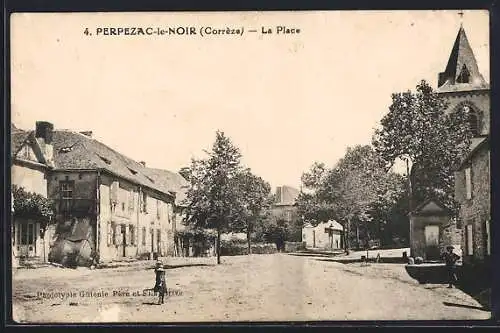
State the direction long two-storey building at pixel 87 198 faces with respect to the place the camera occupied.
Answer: facing the viewer and to the right of the viewer

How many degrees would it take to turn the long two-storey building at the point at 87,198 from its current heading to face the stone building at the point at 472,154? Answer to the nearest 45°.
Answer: approximately 45° to its left

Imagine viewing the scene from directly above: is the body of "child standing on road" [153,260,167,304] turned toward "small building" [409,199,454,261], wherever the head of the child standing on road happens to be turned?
no

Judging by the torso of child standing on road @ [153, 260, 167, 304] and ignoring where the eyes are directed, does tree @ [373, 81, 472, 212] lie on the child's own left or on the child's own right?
on the child's own left

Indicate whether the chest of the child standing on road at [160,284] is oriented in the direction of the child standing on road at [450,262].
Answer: no

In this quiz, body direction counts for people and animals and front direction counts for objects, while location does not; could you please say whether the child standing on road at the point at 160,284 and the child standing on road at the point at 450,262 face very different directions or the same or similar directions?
same or similar directions

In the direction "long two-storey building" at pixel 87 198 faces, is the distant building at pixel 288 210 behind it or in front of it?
in front

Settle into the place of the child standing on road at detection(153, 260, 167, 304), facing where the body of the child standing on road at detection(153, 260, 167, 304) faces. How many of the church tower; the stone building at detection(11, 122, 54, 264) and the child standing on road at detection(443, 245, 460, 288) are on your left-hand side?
2

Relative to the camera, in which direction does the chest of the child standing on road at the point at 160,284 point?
toward the camera

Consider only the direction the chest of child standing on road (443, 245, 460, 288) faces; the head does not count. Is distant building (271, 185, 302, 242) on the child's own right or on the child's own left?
on the child's own right

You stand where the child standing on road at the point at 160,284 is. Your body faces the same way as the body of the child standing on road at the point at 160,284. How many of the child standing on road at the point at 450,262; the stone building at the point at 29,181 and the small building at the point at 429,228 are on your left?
2

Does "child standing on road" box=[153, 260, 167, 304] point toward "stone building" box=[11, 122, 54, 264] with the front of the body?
no

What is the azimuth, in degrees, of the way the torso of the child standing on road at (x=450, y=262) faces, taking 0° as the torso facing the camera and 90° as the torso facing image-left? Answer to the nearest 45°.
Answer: approximately 0°
